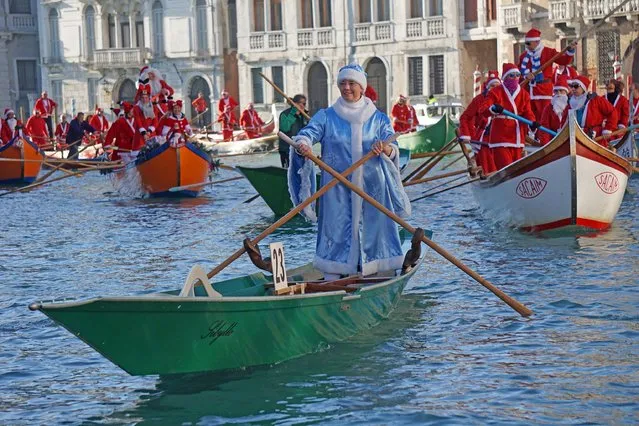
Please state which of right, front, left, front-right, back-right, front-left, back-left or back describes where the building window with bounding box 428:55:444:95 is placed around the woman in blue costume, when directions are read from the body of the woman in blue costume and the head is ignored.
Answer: back

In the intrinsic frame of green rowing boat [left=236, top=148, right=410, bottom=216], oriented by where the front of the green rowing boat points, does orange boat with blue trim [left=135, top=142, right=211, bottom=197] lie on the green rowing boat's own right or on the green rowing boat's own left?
on the green rowing boat's own right

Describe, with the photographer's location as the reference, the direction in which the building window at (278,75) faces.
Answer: facing the viewer

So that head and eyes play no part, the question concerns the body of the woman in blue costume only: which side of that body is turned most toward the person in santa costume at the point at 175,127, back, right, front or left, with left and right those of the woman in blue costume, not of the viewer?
back

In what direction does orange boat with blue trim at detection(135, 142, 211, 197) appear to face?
toward the camera

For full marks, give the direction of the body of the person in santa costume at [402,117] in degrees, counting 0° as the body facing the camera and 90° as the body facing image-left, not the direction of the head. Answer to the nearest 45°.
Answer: approximately 0°

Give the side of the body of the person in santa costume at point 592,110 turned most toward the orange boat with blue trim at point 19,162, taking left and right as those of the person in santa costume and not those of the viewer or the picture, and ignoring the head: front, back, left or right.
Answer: right

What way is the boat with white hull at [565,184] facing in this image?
toward the camera

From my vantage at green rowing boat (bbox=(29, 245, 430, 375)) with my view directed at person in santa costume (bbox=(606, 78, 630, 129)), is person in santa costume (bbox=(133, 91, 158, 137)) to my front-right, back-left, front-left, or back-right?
front-left

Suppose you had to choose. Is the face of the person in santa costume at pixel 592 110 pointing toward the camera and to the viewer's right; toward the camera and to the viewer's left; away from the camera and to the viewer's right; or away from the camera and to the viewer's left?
toward the camera and to the viewer's left

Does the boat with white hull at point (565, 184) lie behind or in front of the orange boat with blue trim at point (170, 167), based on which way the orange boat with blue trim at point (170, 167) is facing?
in front

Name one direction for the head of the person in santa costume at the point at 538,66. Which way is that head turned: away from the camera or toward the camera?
toward the camera

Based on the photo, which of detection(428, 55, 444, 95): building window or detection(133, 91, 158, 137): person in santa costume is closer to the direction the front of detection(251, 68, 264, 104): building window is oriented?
the person in santa costume

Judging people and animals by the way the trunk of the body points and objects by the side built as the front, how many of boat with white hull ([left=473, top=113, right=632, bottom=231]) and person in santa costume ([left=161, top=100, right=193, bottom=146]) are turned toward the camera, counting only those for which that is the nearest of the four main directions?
2

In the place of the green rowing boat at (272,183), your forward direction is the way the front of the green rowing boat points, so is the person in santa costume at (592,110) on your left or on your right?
on your left

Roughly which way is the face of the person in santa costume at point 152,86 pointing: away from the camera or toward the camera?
toward the camera
